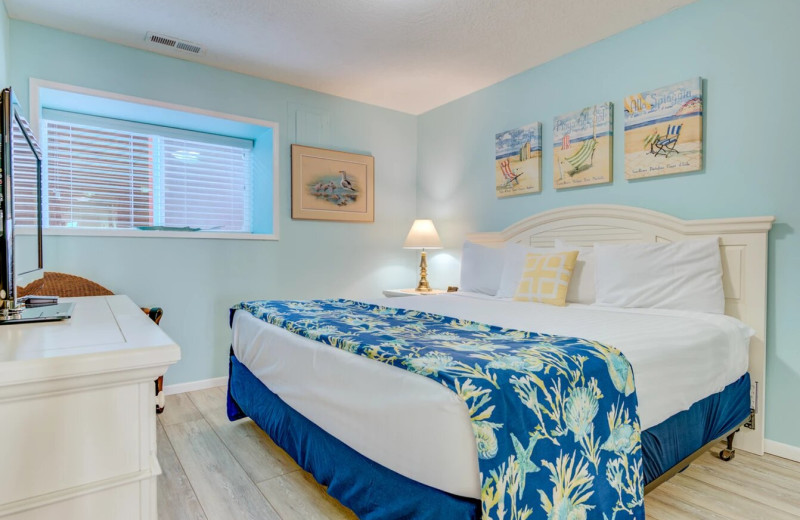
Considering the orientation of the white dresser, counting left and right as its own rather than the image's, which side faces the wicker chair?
left

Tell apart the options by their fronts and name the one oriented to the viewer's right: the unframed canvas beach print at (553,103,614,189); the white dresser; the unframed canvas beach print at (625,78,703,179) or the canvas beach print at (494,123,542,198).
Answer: the white dresser

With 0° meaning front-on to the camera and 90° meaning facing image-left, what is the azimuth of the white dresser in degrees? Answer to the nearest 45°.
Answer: approximately 270°

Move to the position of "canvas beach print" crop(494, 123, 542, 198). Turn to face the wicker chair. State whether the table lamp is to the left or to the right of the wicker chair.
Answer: right

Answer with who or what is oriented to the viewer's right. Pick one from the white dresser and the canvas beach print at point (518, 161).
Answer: the white dresser

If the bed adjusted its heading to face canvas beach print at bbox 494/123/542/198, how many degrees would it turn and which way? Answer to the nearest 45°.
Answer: approximately 135° to its right

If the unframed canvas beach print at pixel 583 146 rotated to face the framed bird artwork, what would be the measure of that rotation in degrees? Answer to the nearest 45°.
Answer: approximately 45° to its right

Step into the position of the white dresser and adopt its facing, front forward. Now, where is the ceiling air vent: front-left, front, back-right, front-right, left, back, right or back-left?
left

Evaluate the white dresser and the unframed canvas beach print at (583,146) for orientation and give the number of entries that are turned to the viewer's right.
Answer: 1

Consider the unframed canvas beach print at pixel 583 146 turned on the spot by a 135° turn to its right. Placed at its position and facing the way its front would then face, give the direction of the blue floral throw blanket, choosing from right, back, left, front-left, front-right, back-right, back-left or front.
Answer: back

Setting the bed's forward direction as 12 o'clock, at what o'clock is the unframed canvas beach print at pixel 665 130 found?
The unframed canvas beach print is roughly at 6 o'clock from the bed.
